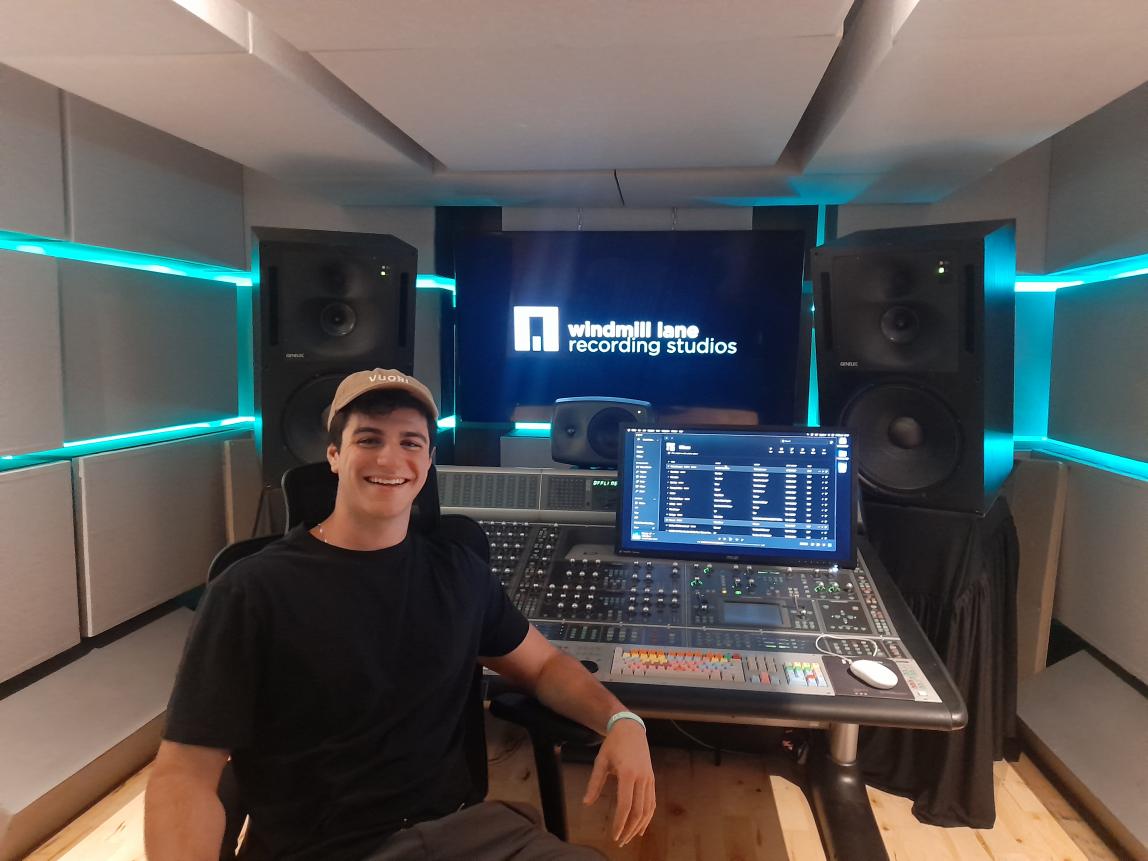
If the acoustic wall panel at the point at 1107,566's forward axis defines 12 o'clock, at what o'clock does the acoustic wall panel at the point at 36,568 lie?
the acoustic wall panel at the point at 36,568 is roughly at 12 o'clock from the acoustic wall panel at the point at 1107,566.

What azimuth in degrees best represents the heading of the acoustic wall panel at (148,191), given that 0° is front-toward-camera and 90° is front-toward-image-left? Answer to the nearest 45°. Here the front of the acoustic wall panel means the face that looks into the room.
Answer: approximately 315°

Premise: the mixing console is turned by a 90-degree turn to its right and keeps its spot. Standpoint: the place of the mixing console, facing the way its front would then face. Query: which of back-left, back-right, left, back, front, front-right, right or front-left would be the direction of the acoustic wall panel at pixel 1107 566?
back-right

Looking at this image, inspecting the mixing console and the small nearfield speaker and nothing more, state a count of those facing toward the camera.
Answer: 2
